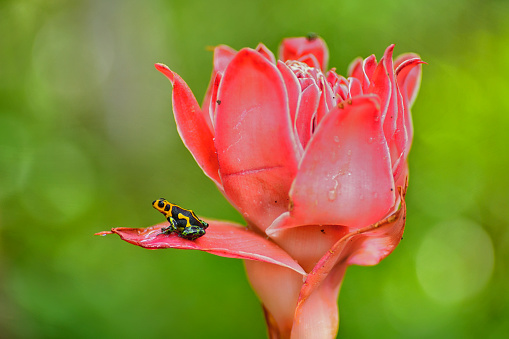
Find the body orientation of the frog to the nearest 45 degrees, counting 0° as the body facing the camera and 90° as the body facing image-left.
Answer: approximately 90°
